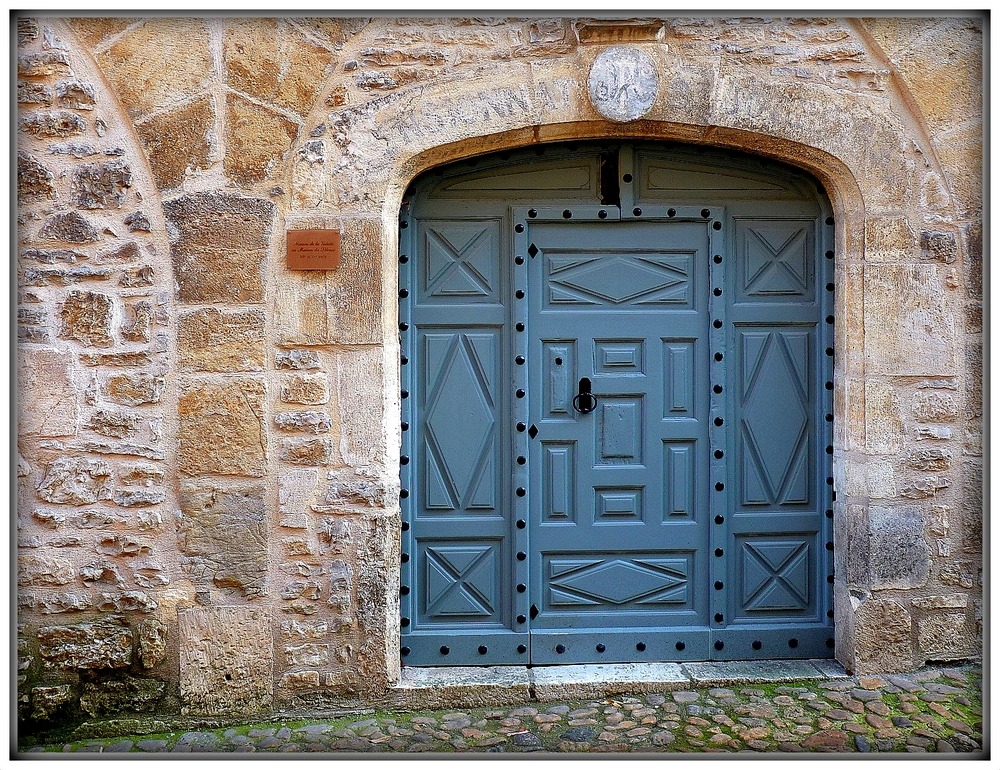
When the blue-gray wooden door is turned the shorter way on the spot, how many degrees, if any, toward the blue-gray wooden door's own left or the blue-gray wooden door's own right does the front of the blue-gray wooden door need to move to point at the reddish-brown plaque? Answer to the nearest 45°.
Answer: approximately 45° to the blue-gray wooden door's own right

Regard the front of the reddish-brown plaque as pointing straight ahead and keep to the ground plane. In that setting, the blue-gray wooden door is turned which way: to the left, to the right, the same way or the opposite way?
the same way

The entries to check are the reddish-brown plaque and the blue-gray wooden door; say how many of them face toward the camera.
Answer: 2

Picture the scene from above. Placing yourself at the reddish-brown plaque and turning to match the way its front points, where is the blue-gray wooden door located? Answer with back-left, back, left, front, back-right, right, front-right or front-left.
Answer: left

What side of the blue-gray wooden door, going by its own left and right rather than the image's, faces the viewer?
front

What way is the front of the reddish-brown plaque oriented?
toward the camera
